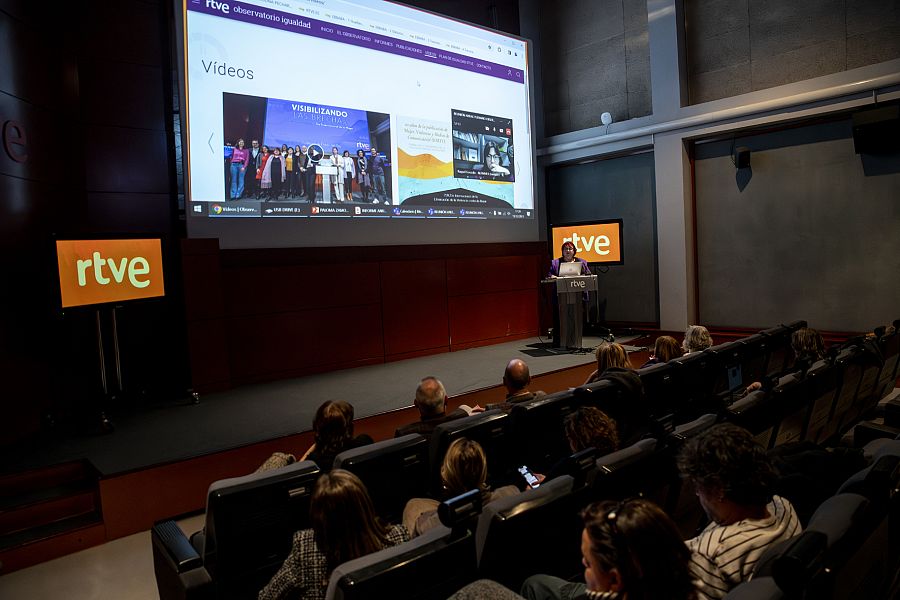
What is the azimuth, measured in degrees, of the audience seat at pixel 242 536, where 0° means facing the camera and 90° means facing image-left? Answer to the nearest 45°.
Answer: approximately 135°

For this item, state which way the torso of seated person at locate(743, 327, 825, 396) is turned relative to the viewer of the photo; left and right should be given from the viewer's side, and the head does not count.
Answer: facing away from the viewer and to the left of the viewer

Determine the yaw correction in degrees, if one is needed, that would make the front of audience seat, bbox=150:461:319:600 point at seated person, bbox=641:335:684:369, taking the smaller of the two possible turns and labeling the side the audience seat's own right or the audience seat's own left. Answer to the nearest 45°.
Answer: approximately 90° to the audience seat's own right

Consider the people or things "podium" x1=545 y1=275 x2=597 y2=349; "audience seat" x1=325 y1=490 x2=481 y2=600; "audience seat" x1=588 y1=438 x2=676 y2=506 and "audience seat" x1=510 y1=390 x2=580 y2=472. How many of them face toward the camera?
1

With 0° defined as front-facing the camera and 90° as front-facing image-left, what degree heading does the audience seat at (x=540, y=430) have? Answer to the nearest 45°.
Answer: approximately 135°

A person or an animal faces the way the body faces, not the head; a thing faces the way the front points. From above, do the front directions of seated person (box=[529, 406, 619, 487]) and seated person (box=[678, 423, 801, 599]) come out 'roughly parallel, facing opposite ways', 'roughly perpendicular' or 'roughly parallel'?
roughly parallel

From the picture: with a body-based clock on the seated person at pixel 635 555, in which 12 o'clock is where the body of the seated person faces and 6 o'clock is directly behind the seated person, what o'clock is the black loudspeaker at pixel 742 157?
The black loudspeaker is roughly at 2 o'clock from the seated person.

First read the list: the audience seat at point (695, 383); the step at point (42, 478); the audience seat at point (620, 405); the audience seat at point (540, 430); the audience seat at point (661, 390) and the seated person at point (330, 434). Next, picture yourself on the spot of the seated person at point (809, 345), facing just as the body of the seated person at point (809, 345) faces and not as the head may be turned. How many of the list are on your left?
6

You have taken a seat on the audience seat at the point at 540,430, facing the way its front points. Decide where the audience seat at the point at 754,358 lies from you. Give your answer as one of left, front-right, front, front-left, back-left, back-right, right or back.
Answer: right

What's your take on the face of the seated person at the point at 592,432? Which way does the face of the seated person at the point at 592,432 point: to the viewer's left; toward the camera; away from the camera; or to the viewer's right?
away from the camera

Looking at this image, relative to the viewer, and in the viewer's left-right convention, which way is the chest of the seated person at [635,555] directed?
facing away from the viewer and to the left of the viewer

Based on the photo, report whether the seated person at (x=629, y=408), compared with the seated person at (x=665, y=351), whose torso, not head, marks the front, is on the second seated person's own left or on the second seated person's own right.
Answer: on the second seated person's own left

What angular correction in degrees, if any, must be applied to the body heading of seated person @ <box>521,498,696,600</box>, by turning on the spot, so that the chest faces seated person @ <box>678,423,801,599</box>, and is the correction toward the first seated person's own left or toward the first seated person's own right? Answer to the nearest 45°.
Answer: approximately 90° to the first seated person's own right

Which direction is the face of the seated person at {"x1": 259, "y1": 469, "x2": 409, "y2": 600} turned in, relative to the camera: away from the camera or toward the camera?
away from the camera

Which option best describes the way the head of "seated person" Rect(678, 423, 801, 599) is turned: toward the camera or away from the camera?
away from the camera

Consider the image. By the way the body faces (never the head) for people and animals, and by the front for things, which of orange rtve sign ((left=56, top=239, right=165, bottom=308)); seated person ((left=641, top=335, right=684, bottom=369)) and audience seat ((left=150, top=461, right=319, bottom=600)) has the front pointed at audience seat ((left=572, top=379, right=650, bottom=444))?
the orange rtve sign
